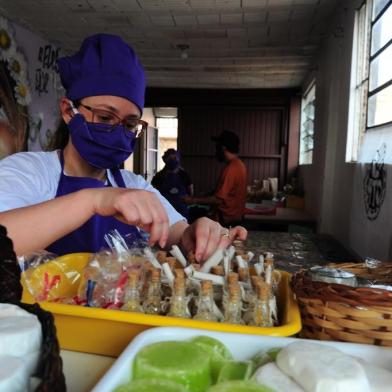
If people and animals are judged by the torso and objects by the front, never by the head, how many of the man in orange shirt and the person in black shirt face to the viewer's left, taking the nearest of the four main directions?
1

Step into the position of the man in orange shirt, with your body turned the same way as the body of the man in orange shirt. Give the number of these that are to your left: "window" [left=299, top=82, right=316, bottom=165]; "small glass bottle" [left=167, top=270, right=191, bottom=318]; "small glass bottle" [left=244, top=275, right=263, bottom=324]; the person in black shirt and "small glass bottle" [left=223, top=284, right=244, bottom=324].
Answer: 3

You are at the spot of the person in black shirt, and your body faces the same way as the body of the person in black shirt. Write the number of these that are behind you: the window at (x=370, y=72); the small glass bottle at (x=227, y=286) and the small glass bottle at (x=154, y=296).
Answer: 0

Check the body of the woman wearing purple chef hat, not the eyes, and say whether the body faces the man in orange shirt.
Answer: no

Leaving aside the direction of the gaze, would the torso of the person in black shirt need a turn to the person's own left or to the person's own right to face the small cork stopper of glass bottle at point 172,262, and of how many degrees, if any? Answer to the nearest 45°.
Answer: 0° — they already face it

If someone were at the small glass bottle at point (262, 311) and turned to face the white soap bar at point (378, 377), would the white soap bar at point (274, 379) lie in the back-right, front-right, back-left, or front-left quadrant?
front-right

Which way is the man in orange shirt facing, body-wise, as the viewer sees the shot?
to the viewer's left

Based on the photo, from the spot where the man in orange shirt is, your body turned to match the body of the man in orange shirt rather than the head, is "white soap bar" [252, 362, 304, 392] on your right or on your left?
on your left

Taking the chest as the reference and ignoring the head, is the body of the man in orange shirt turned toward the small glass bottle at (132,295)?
no

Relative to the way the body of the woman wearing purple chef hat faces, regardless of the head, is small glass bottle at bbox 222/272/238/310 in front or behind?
in front

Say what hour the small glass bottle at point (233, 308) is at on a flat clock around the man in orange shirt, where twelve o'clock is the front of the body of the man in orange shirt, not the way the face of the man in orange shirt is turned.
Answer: The small glass bottle is roughly at 9 o'clock from the man in orange shirt.

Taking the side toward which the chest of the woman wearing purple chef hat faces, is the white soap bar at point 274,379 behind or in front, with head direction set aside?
in front

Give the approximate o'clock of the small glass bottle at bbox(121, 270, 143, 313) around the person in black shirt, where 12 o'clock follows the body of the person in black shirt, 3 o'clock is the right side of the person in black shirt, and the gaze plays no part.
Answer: The small glass bottle is roughly at 12 o'clock from the person in black shirt.

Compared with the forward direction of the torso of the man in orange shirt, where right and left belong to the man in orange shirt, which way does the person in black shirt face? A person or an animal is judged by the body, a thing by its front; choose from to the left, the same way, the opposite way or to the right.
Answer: to the left

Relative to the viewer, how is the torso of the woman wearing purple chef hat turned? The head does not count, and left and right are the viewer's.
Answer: facing the viewer and to the right of the viewer

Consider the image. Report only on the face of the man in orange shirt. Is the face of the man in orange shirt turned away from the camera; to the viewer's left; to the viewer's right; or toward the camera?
to the viewer's left

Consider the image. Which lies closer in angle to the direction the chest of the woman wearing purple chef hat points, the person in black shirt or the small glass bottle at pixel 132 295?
the small glass bottle

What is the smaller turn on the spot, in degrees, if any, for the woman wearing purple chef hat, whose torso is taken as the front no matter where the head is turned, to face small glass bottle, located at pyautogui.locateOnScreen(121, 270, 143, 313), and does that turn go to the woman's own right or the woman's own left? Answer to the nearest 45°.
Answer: approximately 45° to the woman's own right

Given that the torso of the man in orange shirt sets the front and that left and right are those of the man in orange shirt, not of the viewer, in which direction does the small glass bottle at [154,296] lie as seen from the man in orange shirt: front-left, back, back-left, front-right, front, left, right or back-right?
left

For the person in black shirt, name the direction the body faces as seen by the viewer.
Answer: toward the camera
